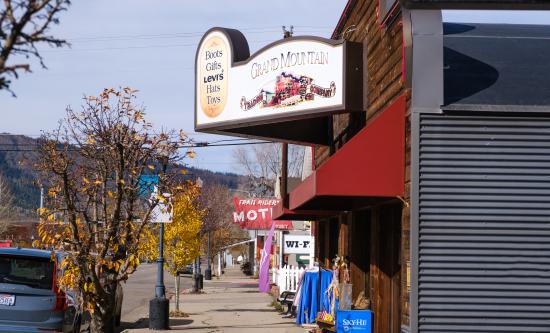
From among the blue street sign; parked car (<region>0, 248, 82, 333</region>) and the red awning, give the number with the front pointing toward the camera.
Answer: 1

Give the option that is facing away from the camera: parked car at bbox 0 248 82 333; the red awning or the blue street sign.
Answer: the parked car

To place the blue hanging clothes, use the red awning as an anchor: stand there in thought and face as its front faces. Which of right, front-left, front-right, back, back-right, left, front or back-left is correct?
right

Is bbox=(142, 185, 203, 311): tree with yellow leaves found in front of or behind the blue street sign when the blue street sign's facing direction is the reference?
behind

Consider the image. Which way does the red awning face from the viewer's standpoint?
to the viewer's left

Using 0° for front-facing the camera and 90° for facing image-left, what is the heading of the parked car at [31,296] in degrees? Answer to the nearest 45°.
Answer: approximately 180°

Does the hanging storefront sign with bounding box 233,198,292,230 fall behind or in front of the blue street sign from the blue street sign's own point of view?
behind

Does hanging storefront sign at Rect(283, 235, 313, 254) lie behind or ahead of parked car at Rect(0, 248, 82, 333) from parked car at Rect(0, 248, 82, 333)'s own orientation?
ahead

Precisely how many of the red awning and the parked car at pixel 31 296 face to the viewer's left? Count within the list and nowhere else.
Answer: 1

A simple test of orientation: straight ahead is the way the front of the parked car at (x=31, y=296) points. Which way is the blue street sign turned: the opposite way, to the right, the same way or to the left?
the opposite way

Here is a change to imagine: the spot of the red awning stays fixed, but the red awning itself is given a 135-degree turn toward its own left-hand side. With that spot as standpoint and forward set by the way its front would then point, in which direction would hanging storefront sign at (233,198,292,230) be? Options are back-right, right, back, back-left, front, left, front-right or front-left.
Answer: back-left

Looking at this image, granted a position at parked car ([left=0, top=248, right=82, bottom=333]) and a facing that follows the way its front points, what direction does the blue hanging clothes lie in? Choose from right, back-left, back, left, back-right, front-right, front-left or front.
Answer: front-right

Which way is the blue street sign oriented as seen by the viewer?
toward the camera

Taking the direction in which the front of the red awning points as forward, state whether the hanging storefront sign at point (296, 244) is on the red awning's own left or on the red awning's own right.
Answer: on the red awning's own right

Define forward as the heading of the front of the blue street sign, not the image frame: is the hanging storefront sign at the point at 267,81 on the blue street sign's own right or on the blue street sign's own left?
on the blue street sign's own left
